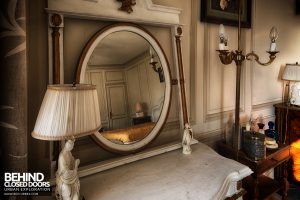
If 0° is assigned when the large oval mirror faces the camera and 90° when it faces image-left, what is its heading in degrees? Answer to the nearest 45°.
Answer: approximately 315°

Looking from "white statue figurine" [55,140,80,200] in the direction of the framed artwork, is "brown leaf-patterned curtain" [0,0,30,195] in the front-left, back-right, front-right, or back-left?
back-left

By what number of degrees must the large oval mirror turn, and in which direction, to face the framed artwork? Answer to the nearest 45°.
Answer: approximately 90° to its left

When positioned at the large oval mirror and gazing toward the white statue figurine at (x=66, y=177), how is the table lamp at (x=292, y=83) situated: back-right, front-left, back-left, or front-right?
back-left

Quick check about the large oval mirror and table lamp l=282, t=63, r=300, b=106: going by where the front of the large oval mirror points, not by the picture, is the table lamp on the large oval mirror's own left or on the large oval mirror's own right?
on the large oval mirror's own left
